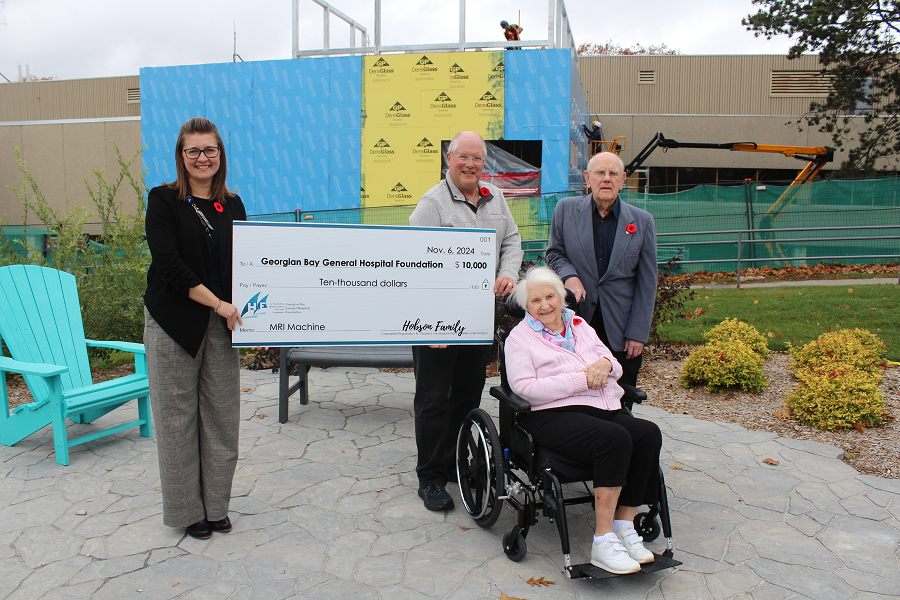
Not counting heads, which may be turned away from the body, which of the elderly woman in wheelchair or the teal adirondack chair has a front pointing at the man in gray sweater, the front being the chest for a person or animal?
the teal adirondack chair

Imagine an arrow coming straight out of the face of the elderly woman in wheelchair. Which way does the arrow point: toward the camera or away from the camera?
toward the camera

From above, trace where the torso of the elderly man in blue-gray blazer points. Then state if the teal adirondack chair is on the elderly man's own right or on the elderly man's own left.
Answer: on the elderly man's own right

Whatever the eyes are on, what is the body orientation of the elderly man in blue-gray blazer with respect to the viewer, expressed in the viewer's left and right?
facing the viewer

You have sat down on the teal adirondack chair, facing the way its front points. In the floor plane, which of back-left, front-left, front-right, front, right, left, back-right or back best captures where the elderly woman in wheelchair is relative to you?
front

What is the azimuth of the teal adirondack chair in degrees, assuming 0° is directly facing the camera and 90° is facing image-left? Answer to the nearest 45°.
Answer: approximately 315°

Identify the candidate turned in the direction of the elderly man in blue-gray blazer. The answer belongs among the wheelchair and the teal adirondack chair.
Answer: the teal adirondack chair

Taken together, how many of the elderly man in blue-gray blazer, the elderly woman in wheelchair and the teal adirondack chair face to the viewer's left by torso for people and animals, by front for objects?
0

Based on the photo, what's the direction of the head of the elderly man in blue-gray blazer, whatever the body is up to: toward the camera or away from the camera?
toward the camera

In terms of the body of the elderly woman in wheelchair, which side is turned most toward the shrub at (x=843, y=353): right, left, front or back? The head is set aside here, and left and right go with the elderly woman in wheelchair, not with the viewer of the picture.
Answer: left
